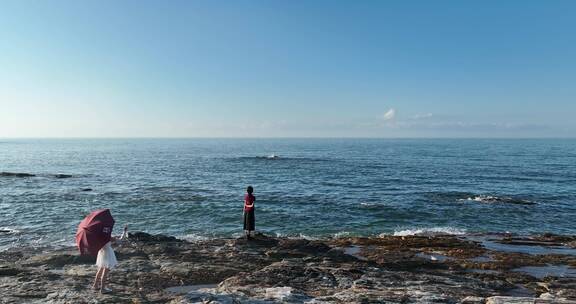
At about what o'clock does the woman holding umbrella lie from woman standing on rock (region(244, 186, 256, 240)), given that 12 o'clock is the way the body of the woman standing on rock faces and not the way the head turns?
The woman holding umbrella is roughly at 7 o'clock from the woman standing on rock.

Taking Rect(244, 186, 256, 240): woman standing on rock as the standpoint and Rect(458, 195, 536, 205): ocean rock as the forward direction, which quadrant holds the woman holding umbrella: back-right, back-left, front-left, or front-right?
back-right

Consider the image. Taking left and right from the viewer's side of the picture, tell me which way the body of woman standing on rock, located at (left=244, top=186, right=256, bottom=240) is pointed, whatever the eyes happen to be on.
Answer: facing away from the viewer

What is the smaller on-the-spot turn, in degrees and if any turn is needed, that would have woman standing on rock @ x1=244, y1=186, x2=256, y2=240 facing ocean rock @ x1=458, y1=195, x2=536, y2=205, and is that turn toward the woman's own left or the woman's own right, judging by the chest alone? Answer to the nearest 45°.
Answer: approximately 45° to the woman's own right

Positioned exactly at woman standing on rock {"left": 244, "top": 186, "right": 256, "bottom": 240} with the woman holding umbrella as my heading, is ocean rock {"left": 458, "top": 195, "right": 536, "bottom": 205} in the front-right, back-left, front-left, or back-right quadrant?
back-left

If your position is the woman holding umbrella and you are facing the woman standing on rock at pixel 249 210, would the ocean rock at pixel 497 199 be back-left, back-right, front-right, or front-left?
front-right

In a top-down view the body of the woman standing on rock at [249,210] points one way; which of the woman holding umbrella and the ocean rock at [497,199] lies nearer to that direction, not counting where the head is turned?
the ocean rock
